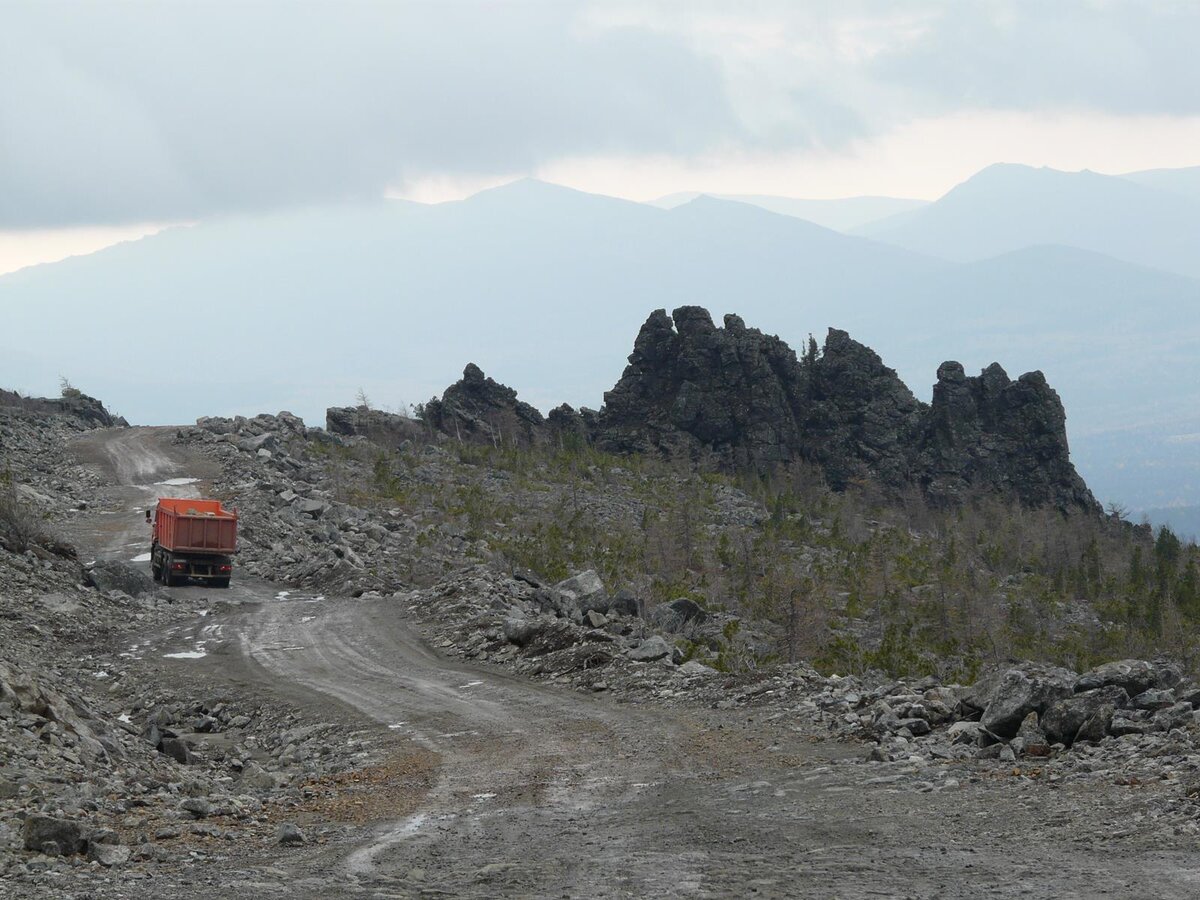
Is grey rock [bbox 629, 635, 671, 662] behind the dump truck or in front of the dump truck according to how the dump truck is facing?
behind

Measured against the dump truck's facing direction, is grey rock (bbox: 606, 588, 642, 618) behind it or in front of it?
behind

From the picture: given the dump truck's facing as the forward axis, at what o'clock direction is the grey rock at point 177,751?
The grey rock is roughly at 6 o'clock from the dump truck.

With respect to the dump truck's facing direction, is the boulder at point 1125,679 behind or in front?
behind

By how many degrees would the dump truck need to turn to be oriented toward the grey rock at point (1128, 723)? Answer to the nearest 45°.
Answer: approximately 180°

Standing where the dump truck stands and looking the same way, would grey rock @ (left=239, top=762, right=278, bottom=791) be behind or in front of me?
behind

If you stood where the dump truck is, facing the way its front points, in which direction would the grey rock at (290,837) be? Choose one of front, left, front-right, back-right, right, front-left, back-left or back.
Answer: back

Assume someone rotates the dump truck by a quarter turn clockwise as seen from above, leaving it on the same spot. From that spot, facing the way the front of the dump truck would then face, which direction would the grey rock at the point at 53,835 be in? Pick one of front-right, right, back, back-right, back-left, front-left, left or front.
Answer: right

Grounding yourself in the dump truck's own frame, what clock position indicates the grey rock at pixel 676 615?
The grey rock is roughly at 4 o'clock from the dump truck.

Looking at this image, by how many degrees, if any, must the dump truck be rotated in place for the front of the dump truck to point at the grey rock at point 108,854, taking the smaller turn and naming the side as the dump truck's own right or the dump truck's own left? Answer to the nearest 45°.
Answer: approximately 180°

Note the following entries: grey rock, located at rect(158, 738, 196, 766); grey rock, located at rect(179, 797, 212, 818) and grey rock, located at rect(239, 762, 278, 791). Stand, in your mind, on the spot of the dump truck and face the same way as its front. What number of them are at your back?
3

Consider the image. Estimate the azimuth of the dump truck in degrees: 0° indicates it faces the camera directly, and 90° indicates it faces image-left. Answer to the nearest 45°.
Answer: approximately 180°
